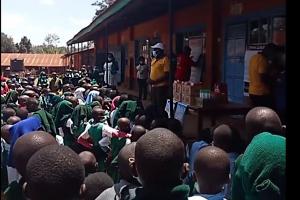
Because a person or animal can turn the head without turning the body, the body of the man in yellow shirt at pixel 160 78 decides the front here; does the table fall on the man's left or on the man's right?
on the man's left

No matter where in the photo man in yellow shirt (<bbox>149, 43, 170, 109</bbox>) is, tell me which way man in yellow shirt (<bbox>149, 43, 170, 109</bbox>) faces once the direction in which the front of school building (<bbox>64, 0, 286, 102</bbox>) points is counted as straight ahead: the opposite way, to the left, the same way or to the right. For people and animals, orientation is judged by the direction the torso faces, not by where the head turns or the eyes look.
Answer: the same way

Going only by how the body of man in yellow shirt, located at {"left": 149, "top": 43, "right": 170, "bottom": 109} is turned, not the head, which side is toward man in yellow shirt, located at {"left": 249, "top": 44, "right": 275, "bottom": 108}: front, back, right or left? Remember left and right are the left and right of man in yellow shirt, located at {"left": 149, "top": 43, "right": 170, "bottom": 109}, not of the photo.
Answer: left

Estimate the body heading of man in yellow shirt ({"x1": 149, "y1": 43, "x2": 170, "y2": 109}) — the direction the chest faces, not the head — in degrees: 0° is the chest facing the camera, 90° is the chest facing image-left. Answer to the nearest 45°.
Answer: approximately 45°

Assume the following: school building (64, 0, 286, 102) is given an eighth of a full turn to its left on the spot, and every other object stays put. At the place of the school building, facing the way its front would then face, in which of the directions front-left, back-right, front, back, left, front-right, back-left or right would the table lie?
front
